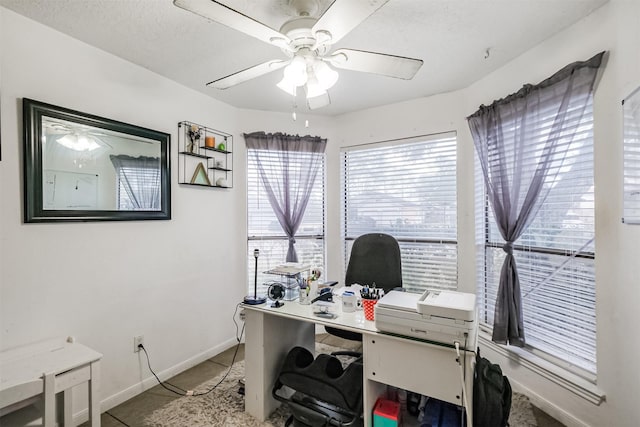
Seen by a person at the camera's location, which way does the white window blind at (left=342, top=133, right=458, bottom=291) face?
facing the viewer and to the left of the viewer

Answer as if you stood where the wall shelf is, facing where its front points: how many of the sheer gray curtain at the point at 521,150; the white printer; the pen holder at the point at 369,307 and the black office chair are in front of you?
4

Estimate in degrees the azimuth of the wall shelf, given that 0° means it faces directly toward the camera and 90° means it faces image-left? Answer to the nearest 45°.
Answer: approximately 315°

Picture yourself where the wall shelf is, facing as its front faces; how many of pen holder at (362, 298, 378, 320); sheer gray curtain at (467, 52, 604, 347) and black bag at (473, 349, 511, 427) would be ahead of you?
3

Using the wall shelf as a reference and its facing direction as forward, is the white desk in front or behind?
in front

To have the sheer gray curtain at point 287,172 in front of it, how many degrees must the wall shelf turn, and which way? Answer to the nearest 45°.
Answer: approximately 45° to its left

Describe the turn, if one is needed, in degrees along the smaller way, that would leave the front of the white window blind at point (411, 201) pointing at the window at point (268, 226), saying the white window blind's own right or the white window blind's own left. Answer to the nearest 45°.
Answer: approximately 45° to the white window blind's own right

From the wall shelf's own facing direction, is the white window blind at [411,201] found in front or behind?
in front

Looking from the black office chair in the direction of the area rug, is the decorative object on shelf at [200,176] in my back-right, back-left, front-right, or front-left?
front-right

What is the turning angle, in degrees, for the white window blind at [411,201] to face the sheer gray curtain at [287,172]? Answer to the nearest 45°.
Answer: approximately 45° to its right

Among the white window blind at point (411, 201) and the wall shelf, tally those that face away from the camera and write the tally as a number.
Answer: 0

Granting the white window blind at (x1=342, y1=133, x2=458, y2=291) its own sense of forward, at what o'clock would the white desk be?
The white desk is roughly at 11 o'clock from the white window blind.

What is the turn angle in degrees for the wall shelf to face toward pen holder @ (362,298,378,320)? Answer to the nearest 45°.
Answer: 0° — it already faces it

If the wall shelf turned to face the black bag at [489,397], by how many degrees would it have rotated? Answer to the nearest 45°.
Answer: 0° — it already faces it

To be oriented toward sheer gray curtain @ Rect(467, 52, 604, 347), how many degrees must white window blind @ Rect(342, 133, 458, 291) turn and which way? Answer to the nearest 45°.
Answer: approximately 90° to its left

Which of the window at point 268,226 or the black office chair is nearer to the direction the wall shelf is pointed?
the black office chair
